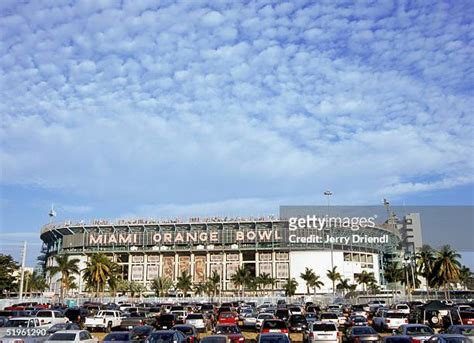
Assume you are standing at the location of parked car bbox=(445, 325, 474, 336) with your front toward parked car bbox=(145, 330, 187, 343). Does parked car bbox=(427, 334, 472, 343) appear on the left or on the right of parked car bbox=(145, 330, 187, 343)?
left

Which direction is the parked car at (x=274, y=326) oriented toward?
away from the camera

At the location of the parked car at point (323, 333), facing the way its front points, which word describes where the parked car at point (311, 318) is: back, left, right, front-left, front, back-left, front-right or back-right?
front

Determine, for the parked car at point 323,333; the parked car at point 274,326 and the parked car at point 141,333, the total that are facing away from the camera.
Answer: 2

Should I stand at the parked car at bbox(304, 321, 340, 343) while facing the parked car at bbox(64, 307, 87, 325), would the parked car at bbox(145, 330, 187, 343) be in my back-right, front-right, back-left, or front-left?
front-left

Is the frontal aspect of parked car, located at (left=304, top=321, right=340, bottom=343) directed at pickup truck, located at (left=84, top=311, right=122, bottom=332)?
no

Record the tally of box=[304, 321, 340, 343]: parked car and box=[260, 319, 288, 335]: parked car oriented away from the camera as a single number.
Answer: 2

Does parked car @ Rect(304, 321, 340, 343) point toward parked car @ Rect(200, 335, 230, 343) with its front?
no

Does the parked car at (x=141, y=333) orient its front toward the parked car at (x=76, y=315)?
no

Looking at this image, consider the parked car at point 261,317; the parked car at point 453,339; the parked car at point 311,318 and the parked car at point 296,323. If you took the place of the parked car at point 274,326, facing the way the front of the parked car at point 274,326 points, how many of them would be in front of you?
3

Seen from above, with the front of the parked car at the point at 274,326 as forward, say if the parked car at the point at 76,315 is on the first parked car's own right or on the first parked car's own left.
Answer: on the first parked car's own left

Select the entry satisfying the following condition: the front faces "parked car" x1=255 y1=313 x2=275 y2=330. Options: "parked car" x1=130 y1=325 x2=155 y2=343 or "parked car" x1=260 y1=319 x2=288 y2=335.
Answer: "parked car" x1=260 y1=319 x2=288 y2=335

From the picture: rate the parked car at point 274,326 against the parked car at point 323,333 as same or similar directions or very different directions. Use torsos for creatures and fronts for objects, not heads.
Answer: same or similar directions
